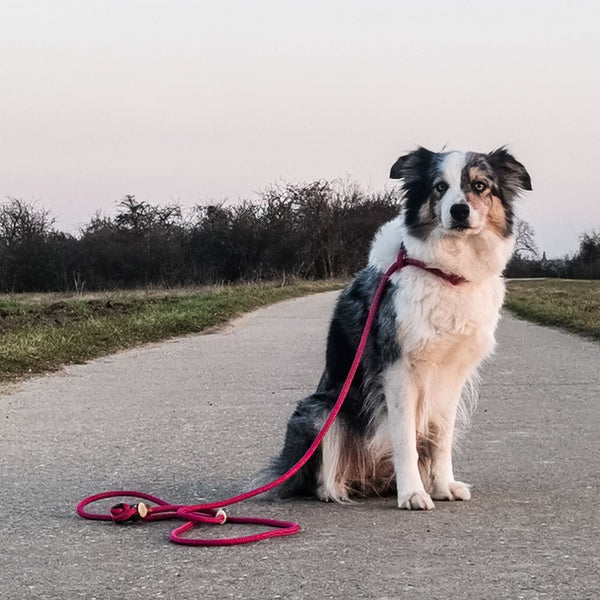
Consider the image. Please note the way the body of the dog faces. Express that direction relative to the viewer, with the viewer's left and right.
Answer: facing the viewer and to the right of the viewer
